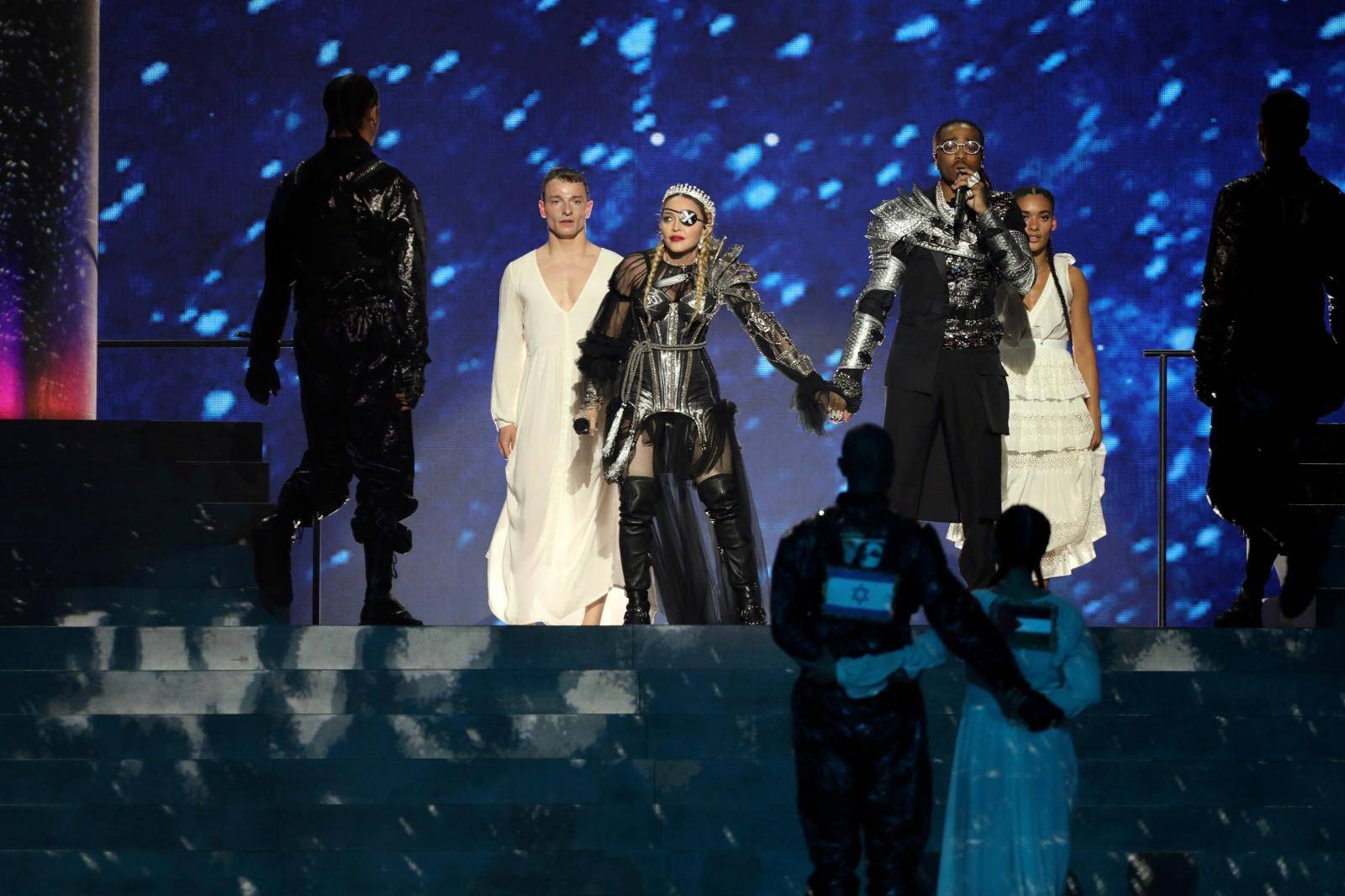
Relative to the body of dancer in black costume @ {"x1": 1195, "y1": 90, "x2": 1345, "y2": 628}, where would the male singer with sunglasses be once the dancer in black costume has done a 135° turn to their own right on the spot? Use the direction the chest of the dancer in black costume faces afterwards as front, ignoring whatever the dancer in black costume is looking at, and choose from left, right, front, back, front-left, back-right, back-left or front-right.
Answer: back

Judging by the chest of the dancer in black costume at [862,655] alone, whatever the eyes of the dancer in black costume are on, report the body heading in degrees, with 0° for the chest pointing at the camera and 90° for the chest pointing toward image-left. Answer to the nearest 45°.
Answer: approximately 180°

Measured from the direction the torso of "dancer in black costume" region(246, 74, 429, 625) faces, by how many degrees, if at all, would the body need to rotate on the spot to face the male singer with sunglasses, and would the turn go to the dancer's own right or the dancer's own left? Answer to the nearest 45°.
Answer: approximately 45° to the dancer's own right

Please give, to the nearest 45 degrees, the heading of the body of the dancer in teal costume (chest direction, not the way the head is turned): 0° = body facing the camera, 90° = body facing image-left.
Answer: approximately 180°

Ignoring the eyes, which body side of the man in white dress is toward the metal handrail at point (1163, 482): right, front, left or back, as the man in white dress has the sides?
left

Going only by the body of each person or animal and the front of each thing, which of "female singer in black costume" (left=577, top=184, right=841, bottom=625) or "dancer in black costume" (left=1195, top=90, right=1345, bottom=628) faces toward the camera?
"female singer in black costume" (left=577, top=184, right=841, bottom=625)

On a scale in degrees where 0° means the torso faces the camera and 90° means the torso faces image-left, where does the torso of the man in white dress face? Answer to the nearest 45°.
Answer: approximately 0°

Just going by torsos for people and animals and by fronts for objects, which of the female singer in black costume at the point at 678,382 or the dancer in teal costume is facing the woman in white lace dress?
the dancer in teal costume

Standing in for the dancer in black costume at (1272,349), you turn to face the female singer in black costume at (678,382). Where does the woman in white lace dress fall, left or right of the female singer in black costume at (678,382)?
right

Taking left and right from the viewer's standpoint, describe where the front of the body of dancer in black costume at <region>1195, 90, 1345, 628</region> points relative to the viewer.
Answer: facing away from the viewer and to the left of the viewer

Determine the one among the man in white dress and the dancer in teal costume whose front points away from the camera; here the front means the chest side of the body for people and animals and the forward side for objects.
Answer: the dancer in teal costume

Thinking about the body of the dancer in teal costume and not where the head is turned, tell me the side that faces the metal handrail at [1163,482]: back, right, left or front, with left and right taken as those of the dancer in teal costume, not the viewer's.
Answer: front

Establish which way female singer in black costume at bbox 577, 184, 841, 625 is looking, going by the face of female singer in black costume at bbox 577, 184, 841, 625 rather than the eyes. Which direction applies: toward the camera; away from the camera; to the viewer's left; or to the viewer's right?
toward the camera

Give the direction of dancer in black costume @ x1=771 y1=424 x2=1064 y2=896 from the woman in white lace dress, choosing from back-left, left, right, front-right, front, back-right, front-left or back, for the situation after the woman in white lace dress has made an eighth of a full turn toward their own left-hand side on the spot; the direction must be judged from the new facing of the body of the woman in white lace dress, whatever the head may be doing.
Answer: front

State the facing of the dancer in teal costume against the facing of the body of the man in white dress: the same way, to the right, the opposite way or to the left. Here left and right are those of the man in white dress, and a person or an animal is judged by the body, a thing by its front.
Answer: the opposite way

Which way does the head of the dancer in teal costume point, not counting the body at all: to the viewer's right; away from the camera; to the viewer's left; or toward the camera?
away from the camera

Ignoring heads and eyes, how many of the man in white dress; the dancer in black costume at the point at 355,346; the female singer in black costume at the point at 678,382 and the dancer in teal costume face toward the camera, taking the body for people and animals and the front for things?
2

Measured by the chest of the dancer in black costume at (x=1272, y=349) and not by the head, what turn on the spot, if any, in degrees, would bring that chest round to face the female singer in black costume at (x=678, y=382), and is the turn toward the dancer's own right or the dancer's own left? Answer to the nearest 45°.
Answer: approximately 45° to the dancer's own left
